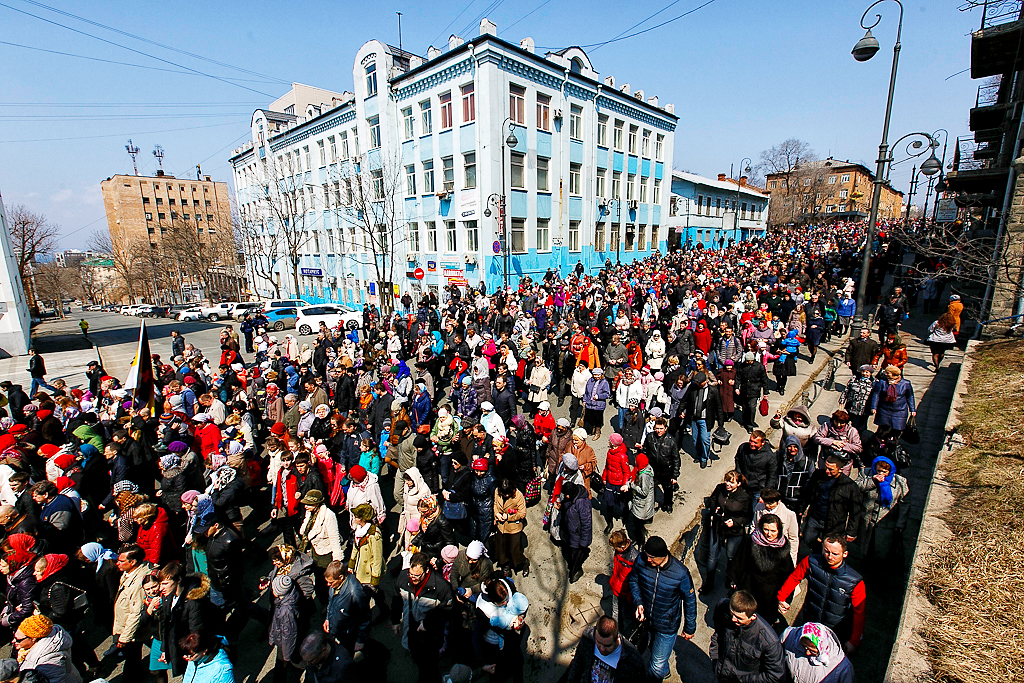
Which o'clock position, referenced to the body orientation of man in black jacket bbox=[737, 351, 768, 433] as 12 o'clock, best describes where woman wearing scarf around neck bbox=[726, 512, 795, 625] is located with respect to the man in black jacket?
The woman wearing scarf around neck is roughly at 12 o'clock from the man in black jacket.

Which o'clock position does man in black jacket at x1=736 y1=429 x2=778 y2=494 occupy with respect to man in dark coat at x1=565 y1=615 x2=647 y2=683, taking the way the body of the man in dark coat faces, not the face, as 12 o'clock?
The man in black jacket is roughly at 7 o'clock from the man in dark coat.

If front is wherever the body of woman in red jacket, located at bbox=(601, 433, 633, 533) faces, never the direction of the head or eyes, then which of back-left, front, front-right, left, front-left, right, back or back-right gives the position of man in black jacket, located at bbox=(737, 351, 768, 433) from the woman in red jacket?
back

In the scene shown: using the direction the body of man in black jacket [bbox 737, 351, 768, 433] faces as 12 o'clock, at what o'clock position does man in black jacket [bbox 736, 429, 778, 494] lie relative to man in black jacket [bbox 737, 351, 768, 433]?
man in black jacket [bbox 736, 429, 778, 494] is roughly at 12 o'clock from man in black jacket [bbox 737, 351, 768, 433].

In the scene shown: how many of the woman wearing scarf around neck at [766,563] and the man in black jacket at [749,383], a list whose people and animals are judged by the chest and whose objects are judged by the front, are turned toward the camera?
2

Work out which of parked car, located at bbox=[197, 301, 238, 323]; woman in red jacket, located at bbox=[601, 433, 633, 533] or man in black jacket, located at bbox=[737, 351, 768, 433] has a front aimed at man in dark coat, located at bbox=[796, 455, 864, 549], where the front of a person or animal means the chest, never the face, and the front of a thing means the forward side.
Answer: the man in black jacket

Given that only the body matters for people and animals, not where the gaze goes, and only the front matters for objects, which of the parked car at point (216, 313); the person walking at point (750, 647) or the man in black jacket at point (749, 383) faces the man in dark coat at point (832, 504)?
the man in black jacket

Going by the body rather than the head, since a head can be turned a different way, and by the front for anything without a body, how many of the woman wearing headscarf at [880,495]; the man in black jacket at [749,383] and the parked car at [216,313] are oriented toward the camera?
2

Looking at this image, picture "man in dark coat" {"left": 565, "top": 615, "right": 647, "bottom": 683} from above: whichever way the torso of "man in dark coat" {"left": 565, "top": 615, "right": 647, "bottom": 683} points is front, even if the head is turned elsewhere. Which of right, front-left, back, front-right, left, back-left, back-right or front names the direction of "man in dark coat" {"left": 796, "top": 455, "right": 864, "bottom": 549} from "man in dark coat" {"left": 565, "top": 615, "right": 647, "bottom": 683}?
back-left

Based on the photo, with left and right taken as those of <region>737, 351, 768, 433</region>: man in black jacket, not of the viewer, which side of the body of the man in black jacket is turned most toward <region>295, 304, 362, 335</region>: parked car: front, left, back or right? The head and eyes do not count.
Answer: right

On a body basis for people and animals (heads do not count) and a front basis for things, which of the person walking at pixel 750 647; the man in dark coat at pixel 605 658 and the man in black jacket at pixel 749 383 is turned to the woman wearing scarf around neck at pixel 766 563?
the man in black jacket

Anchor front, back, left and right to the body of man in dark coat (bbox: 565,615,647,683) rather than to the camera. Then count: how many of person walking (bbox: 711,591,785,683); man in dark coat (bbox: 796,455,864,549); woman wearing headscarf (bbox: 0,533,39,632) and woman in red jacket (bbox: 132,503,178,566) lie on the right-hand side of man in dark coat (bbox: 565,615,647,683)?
2

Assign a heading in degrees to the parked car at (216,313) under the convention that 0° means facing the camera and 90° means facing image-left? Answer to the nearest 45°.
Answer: approximately 90°

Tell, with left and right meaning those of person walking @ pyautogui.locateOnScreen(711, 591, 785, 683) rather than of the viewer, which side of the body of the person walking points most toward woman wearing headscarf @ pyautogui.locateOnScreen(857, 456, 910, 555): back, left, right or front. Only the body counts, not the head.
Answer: back

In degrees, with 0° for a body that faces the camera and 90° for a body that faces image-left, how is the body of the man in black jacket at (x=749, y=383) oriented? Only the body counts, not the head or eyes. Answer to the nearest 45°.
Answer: approximately 0°
